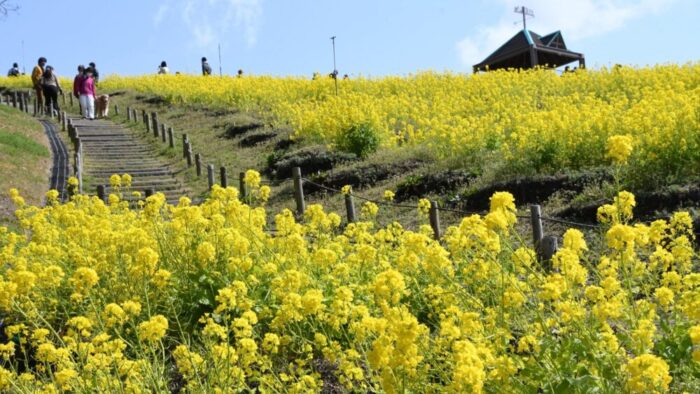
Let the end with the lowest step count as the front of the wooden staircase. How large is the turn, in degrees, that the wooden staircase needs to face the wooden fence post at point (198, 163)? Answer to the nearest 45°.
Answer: approximately 45° to its left

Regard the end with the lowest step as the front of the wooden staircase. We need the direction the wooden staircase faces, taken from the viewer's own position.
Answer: facing the viewer

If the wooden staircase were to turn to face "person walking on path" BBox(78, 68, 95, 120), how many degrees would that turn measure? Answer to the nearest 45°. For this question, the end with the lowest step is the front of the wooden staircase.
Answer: approximately 180°

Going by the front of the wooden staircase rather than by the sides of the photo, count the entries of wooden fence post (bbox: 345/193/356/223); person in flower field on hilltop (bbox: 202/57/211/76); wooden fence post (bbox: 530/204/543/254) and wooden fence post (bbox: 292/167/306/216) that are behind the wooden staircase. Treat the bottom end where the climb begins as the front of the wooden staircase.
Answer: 1

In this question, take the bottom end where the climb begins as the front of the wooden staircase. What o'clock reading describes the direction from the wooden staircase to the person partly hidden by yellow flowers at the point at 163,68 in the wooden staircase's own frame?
The person partly hidden by yellow flowers is roughly at 6 o'clock from the wooden staircase.

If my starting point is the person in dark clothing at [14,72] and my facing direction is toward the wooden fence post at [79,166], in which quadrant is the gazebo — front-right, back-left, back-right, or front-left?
front-left

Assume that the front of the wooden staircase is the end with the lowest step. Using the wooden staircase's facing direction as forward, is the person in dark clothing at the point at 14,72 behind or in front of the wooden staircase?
behind

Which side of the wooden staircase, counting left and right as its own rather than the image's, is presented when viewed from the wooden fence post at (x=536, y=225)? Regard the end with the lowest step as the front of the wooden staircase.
front

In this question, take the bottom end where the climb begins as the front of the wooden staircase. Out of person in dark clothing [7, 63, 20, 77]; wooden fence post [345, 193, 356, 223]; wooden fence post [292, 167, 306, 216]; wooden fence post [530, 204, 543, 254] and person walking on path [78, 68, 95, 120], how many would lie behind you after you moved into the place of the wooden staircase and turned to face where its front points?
2

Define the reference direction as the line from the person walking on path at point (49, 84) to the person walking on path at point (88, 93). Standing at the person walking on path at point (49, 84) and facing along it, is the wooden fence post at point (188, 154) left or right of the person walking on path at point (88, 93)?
right

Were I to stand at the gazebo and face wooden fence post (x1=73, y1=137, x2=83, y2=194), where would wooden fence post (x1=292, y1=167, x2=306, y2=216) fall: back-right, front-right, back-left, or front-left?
front-left

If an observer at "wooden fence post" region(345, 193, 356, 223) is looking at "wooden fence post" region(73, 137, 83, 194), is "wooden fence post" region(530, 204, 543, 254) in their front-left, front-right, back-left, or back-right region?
back-left

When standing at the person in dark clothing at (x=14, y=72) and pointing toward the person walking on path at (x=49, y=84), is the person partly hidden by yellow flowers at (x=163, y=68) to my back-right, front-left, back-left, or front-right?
front-left

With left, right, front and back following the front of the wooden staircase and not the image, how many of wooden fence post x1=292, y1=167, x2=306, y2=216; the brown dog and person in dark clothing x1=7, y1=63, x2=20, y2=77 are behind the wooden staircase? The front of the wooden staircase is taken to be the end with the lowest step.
2
